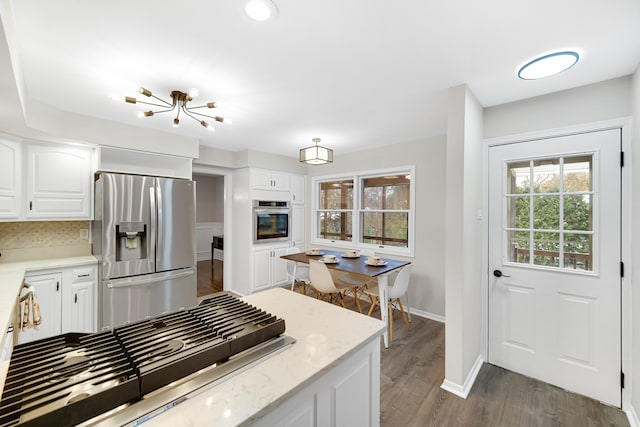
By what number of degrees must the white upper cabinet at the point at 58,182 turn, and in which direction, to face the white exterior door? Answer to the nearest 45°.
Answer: approximately 45° to its left

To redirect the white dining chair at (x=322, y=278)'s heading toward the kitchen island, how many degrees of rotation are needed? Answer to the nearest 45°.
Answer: approximately 135° to its right

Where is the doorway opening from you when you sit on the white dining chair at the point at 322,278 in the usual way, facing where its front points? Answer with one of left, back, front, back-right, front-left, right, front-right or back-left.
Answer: left

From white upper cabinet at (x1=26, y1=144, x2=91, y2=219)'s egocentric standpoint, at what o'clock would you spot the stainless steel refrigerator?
The stainless steel refrigerator is roughly at 10 o'clock from the white upper cabinet.

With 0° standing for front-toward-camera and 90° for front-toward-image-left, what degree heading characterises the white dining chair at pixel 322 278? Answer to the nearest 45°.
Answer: approximately 225°

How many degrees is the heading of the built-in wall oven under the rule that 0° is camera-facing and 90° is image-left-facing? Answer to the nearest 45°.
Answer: approximately 315°

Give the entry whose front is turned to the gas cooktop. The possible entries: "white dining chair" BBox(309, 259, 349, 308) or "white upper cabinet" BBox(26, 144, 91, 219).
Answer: the white upper cabinet

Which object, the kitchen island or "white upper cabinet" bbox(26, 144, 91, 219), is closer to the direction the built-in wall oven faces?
the kitchen island

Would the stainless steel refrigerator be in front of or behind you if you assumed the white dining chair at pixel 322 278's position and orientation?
behind

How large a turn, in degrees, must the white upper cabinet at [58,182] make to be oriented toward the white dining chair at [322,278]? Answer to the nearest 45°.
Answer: approximately 45° to its left
